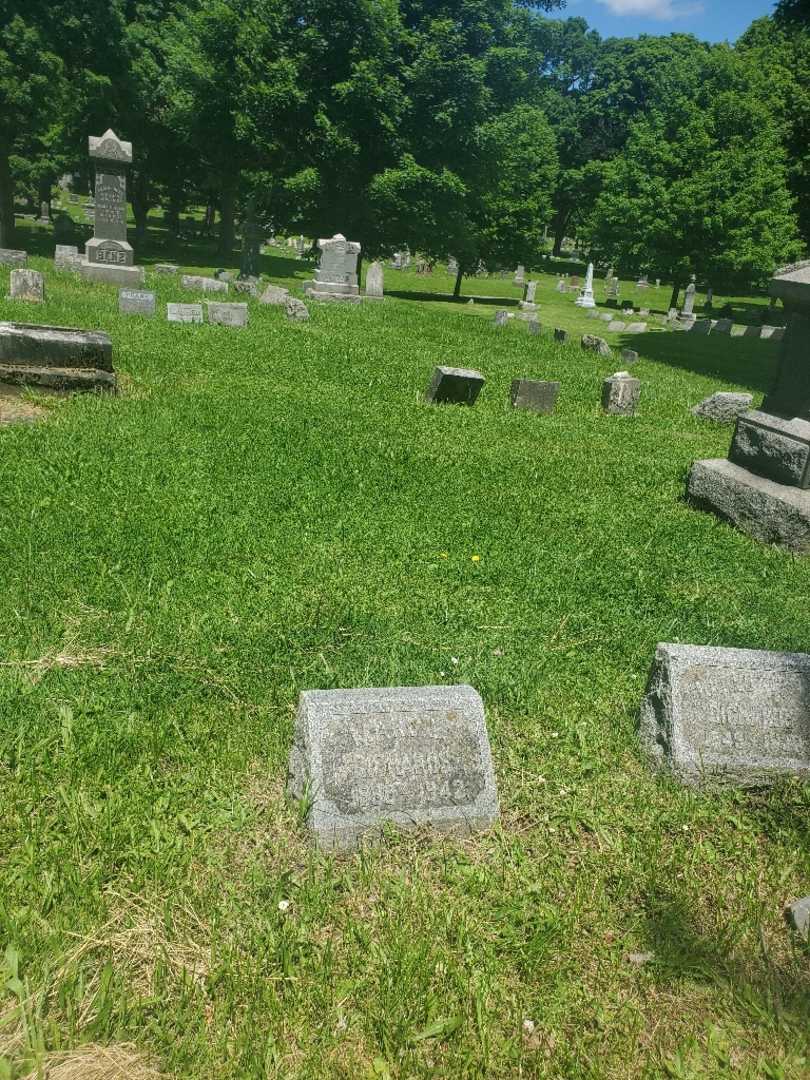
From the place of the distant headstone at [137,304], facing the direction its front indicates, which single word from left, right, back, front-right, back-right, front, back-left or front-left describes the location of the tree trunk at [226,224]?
back

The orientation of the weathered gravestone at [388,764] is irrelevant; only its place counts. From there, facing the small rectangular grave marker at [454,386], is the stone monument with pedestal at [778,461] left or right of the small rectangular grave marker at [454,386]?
right

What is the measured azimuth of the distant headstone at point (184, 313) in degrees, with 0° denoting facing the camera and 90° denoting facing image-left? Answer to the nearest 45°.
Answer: approximately 0°

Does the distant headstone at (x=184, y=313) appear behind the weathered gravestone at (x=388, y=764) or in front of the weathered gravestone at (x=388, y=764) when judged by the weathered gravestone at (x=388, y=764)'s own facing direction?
behind

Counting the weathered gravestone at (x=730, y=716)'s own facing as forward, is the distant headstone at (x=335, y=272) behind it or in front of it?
behind

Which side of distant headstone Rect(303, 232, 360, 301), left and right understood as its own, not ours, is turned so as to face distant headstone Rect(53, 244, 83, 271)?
right

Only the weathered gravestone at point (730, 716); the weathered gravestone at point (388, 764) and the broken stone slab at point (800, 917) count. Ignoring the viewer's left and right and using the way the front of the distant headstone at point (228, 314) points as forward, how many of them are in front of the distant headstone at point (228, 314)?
3

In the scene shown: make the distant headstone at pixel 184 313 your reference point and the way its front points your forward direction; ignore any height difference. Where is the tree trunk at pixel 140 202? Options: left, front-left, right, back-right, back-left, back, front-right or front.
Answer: back

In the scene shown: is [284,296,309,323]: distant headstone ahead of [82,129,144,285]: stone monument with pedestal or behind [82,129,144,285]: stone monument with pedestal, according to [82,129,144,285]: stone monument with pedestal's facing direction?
ahead

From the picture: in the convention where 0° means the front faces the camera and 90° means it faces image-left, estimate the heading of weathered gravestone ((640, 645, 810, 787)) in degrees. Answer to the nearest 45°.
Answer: approximately 0°

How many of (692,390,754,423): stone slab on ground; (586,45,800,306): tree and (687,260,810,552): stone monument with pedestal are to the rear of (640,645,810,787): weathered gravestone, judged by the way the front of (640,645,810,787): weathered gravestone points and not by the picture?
3
